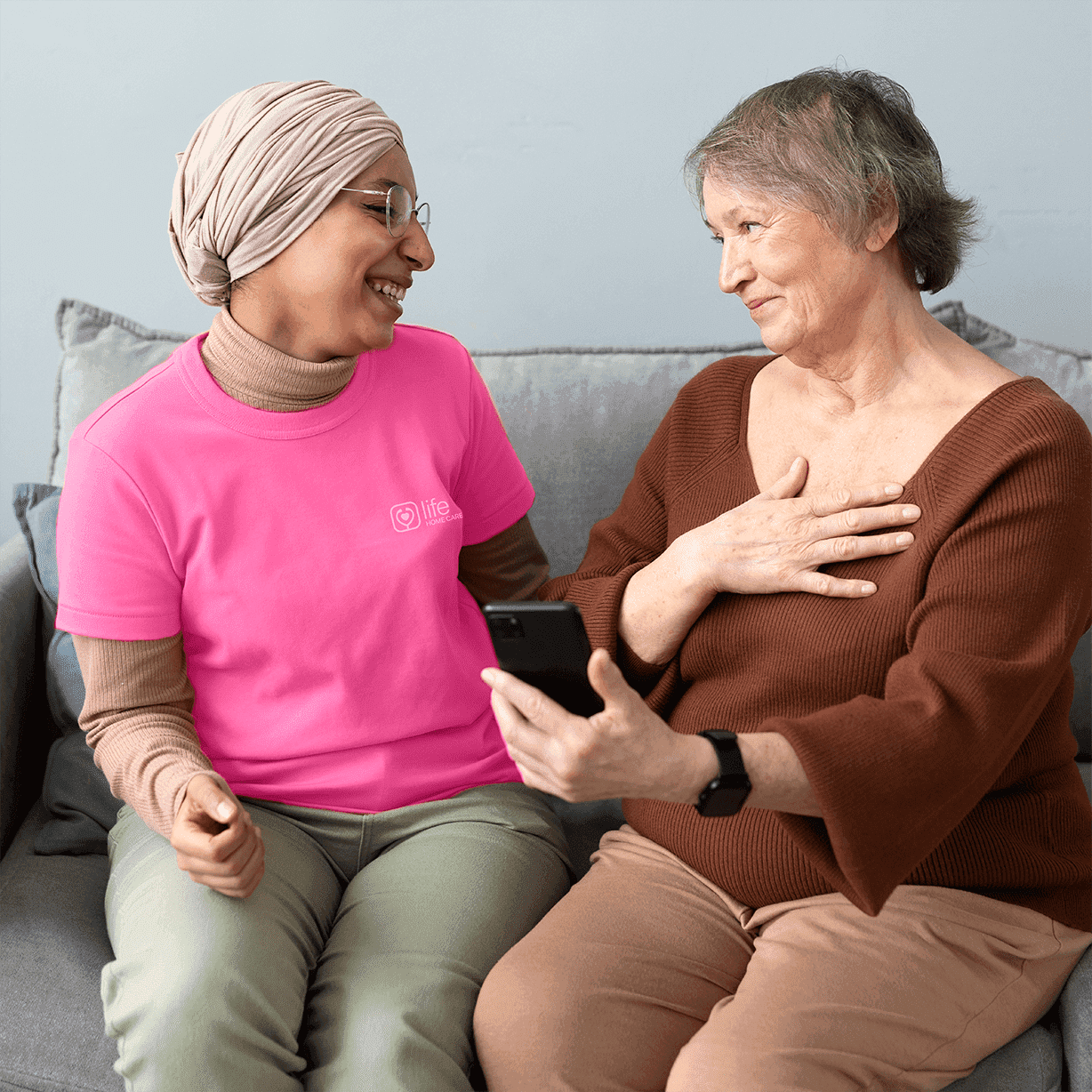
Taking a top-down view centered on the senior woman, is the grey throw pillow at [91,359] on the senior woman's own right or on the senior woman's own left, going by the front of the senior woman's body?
on the senior woman's own right

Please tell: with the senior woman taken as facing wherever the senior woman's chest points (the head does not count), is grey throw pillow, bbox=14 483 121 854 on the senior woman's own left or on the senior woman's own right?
on the senior woman's own right

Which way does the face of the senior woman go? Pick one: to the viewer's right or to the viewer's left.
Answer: to the viewer's left

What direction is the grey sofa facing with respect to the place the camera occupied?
facing the viewer
